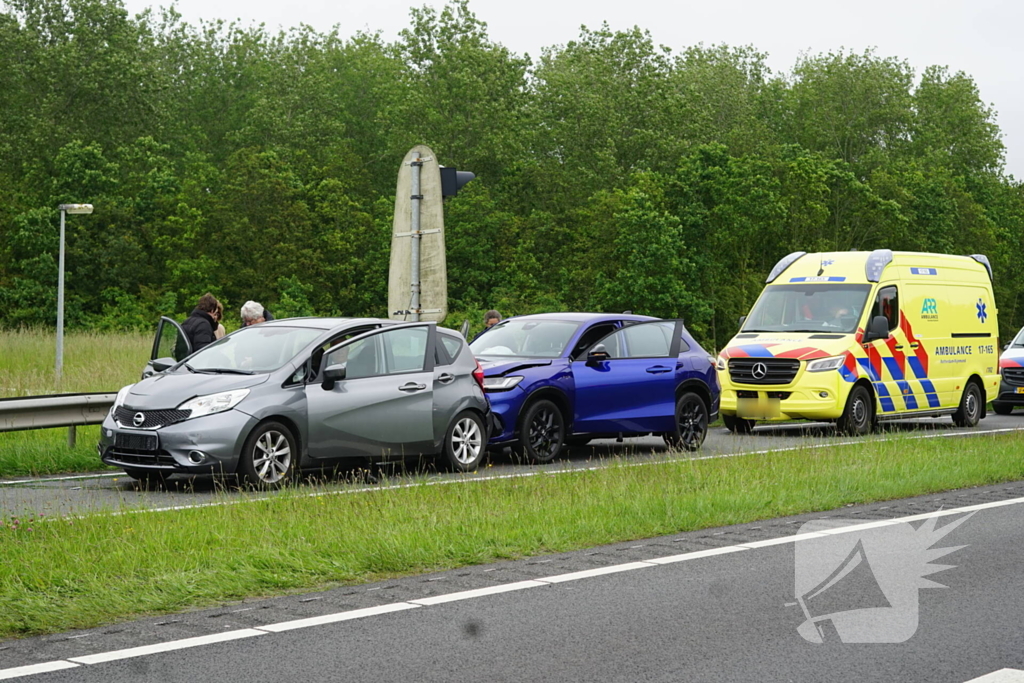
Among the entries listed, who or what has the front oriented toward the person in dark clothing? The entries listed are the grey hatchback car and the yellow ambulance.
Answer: the yellow ambulance

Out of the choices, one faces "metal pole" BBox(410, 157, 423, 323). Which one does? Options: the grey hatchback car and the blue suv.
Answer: the blue suv

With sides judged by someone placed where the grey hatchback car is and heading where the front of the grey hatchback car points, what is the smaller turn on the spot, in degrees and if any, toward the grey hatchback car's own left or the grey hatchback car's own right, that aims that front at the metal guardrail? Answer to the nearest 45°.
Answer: approximately 90° to the grey hatchback car's own right

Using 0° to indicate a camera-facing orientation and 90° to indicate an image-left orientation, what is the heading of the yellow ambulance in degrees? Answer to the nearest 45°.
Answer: approximately 45°

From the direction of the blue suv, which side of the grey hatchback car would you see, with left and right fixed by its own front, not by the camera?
back

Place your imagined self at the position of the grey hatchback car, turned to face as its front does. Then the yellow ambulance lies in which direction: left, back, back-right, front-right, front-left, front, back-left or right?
back

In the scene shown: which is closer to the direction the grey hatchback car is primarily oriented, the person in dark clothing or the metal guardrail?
the metal guardrail
